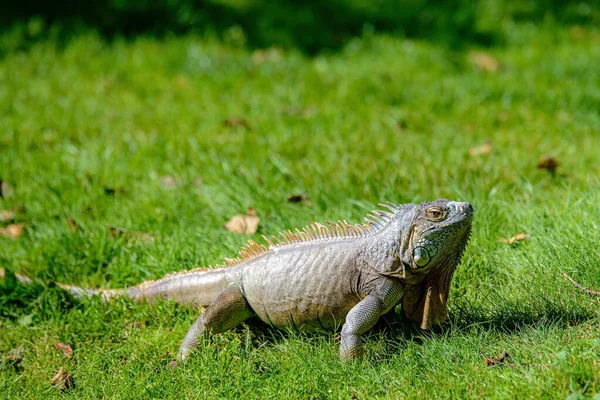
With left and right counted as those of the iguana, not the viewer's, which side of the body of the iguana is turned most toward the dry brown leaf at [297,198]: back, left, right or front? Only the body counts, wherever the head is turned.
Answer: left

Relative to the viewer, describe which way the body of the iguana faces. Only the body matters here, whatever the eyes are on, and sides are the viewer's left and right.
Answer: facing to the right of the viewer

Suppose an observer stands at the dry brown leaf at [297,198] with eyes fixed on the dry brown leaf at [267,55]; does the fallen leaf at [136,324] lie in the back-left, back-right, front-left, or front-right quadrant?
back-left

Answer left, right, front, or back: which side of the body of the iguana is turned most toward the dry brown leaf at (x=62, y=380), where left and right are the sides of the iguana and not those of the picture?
back

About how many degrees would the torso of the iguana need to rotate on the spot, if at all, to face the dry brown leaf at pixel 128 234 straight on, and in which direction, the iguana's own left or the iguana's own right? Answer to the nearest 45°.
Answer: approximately 135° to the iguana's own left

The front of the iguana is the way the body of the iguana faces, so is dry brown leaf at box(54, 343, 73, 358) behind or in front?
behind

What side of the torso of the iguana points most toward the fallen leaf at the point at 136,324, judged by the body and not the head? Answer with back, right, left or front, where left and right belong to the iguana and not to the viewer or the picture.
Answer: back

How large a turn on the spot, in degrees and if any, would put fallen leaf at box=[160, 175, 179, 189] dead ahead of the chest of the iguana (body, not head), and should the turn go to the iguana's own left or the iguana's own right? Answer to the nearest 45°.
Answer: approximately 135° to the iguana's own left

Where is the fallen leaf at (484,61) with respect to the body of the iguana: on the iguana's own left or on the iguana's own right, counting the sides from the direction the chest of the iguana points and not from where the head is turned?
on the iguana's own left

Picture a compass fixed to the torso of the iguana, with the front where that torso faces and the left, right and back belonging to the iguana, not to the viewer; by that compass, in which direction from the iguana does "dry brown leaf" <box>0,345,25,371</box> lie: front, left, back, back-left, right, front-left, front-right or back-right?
back

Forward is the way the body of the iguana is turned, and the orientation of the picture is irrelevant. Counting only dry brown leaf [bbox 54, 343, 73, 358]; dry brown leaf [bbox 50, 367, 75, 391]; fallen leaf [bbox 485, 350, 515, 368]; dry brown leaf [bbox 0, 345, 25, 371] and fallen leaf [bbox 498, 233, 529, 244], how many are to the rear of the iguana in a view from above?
3
